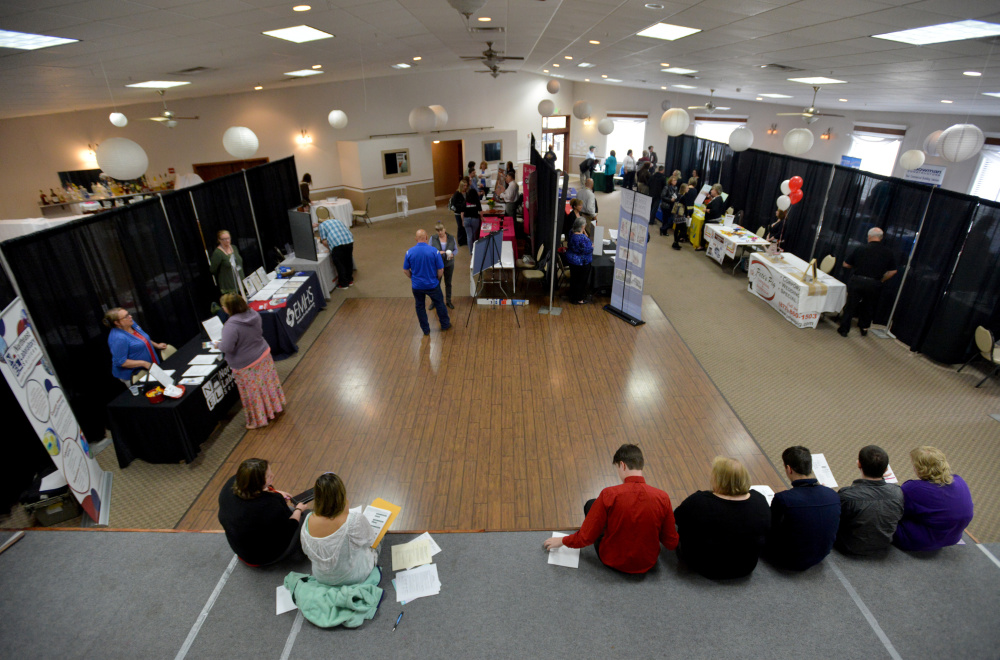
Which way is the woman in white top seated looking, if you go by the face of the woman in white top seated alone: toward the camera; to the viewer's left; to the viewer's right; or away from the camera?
away from the camera

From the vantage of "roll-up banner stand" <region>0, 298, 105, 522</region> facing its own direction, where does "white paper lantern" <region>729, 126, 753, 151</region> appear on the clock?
The white paper lantern is roughly at 11 o'clock from the roll-up banner stand.

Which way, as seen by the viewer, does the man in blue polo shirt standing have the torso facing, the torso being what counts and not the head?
away from the camera

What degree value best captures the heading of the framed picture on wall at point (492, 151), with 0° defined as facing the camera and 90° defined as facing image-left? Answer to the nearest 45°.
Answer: approximately 0°

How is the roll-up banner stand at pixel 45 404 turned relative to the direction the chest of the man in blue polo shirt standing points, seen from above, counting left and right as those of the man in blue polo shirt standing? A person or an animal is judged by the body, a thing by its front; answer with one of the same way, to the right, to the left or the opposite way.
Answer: to the right

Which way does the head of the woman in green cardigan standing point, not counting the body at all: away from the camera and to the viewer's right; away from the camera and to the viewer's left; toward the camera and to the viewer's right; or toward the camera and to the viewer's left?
toward the camera and to the viewer's right

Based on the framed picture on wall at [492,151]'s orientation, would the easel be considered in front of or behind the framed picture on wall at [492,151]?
in front

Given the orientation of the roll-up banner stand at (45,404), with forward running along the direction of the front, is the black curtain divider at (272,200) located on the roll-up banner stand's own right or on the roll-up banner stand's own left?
on the roll-up banner stand's own left

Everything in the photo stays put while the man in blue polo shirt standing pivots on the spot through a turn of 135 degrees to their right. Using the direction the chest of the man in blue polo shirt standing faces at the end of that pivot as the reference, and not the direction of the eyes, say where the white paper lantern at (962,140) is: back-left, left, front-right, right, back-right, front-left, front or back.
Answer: front-left

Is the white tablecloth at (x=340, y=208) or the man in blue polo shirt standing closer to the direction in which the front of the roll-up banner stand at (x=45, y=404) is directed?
the man in blue polo shirt standing

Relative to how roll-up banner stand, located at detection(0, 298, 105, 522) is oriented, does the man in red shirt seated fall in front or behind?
in front

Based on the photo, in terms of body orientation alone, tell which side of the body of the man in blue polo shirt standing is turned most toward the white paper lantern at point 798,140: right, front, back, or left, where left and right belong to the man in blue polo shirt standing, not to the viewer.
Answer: right

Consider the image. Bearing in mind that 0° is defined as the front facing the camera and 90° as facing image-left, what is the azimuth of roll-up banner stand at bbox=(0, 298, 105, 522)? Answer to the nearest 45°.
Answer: approximately 315°

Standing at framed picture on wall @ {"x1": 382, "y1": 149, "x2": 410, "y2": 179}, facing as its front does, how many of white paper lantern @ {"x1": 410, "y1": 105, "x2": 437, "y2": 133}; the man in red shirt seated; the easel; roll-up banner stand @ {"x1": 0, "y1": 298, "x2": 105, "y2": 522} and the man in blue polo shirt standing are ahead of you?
5

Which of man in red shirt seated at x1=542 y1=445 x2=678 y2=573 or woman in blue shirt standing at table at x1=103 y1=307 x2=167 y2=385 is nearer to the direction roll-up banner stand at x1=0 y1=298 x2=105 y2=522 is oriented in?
the man in red shirt seated

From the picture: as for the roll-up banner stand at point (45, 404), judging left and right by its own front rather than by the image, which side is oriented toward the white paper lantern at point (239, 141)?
left

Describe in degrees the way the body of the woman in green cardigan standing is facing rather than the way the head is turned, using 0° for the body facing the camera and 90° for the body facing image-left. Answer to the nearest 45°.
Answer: approximately 315°

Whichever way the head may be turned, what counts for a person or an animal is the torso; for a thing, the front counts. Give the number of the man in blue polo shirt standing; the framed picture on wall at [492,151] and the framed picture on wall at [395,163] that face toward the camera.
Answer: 2

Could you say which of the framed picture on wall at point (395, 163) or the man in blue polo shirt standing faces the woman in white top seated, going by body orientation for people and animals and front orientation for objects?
the framed picture on wall
